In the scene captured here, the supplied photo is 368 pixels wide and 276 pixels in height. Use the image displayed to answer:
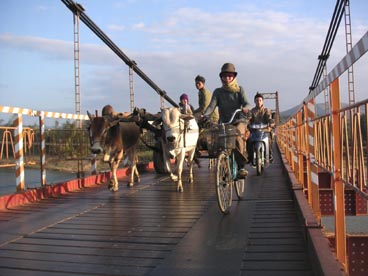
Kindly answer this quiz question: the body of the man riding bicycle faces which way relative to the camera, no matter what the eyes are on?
toward the camera

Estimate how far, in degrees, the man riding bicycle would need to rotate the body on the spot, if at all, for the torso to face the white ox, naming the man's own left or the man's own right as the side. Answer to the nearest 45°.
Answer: approximately 135° to the man's own right

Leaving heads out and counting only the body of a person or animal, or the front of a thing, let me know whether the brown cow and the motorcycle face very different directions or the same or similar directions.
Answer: same or similar directions

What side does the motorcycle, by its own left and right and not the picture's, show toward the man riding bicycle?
front

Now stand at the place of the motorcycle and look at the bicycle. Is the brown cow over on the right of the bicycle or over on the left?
right

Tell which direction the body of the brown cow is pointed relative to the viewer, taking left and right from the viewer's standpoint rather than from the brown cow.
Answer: facing the viewer and to the left of the viewer

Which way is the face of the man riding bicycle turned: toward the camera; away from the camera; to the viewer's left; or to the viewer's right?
toward the camera

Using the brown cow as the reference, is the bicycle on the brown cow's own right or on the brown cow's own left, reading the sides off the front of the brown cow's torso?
on the brown cow's own left

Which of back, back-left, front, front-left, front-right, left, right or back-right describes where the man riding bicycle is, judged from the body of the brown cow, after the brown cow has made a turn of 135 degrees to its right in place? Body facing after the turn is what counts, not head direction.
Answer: back-right

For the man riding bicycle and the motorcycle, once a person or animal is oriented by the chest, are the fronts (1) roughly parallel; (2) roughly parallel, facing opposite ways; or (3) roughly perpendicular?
roughly parallel

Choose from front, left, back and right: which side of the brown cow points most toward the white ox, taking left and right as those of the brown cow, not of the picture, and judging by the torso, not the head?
left

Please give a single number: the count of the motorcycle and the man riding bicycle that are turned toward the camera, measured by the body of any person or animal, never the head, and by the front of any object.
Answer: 2

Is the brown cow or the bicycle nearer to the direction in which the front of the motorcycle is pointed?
the bicycle

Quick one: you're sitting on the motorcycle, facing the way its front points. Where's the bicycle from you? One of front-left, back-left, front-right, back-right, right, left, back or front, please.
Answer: front

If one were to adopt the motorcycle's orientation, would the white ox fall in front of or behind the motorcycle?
in front

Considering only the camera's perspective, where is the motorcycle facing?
facing the viewer
